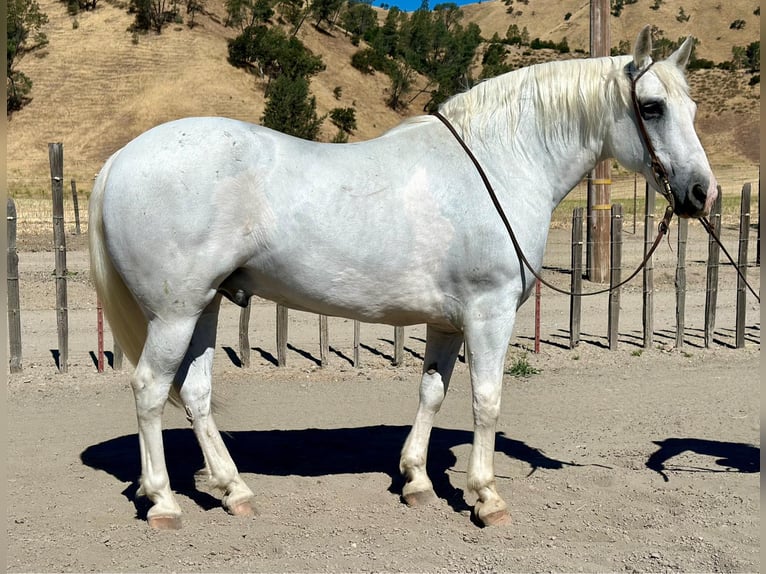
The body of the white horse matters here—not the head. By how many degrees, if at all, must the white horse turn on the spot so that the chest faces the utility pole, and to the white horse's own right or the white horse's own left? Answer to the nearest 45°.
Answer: approximately 90° to the white horse's own left

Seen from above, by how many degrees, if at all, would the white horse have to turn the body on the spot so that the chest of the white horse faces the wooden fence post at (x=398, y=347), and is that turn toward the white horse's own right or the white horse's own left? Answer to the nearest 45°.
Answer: approximately 90° to the white horse's own left

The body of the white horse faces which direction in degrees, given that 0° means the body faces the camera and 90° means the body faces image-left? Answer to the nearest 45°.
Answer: approximately 270°

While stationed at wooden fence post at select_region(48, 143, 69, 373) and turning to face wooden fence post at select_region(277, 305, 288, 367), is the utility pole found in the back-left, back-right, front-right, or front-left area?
front-left

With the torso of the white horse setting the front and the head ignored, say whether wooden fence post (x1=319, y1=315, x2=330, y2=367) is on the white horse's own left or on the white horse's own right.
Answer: on the white horse's own left

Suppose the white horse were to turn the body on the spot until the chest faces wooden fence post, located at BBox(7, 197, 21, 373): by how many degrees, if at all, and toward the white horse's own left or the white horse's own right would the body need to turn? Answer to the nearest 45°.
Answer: approximately 135° to the white horse's own left

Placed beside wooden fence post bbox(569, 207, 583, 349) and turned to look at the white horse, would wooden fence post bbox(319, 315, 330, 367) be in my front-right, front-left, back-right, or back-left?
front-right

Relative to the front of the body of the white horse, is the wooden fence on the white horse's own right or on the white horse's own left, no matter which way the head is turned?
on the white horse's own left

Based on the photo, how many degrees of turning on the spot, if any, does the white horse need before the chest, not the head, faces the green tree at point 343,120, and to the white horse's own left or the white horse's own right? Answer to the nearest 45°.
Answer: approximately 90° to the white horse's own left

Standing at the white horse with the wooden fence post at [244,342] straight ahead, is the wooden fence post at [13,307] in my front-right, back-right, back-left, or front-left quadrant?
front-left

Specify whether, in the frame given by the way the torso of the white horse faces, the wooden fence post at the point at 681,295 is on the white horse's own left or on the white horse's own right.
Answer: on the white horse's own left
